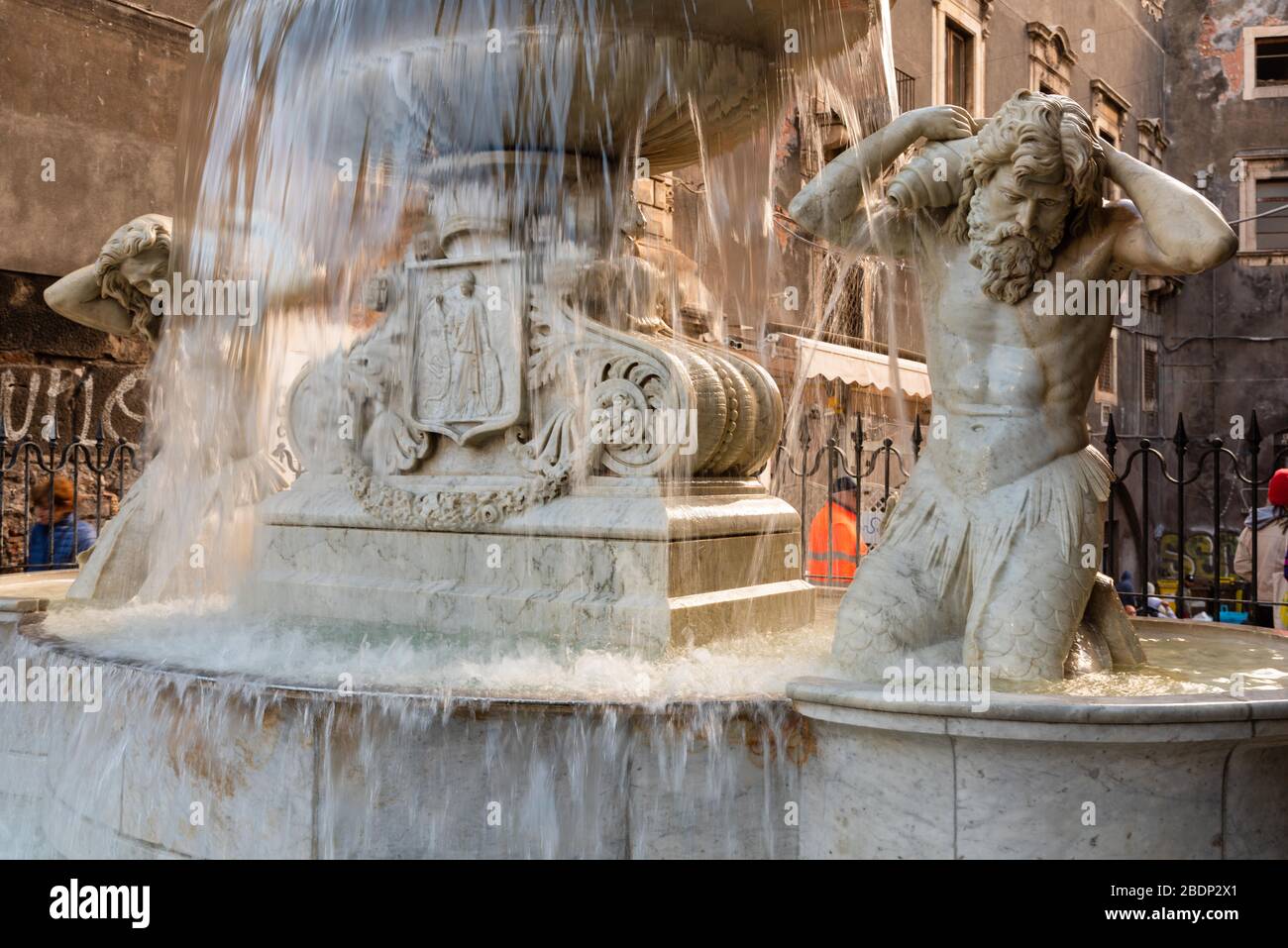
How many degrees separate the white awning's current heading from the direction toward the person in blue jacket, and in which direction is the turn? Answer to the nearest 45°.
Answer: approximately 90° to its right

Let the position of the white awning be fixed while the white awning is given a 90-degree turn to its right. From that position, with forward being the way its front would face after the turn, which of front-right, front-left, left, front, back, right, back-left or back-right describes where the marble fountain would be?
front-left

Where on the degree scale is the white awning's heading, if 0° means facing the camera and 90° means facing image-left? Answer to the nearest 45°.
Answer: approximately 315°
